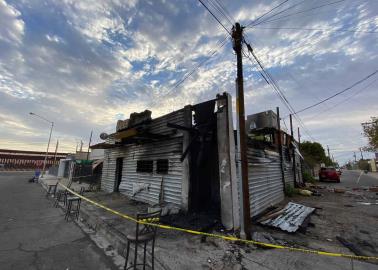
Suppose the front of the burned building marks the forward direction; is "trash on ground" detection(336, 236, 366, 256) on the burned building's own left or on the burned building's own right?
on the burned building's own left

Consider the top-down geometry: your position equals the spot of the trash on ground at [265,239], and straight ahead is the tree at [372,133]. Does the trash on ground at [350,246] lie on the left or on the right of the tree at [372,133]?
right

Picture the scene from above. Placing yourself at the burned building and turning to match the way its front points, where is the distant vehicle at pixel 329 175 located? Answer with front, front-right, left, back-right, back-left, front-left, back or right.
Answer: back

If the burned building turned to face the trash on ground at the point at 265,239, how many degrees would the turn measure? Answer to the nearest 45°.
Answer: approximately 90° to its left

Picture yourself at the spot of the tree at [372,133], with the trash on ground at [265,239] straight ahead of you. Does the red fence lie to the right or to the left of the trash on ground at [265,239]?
right

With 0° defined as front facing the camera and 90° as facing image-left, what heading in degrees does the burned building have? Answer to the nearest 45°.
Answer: approximately 45°
